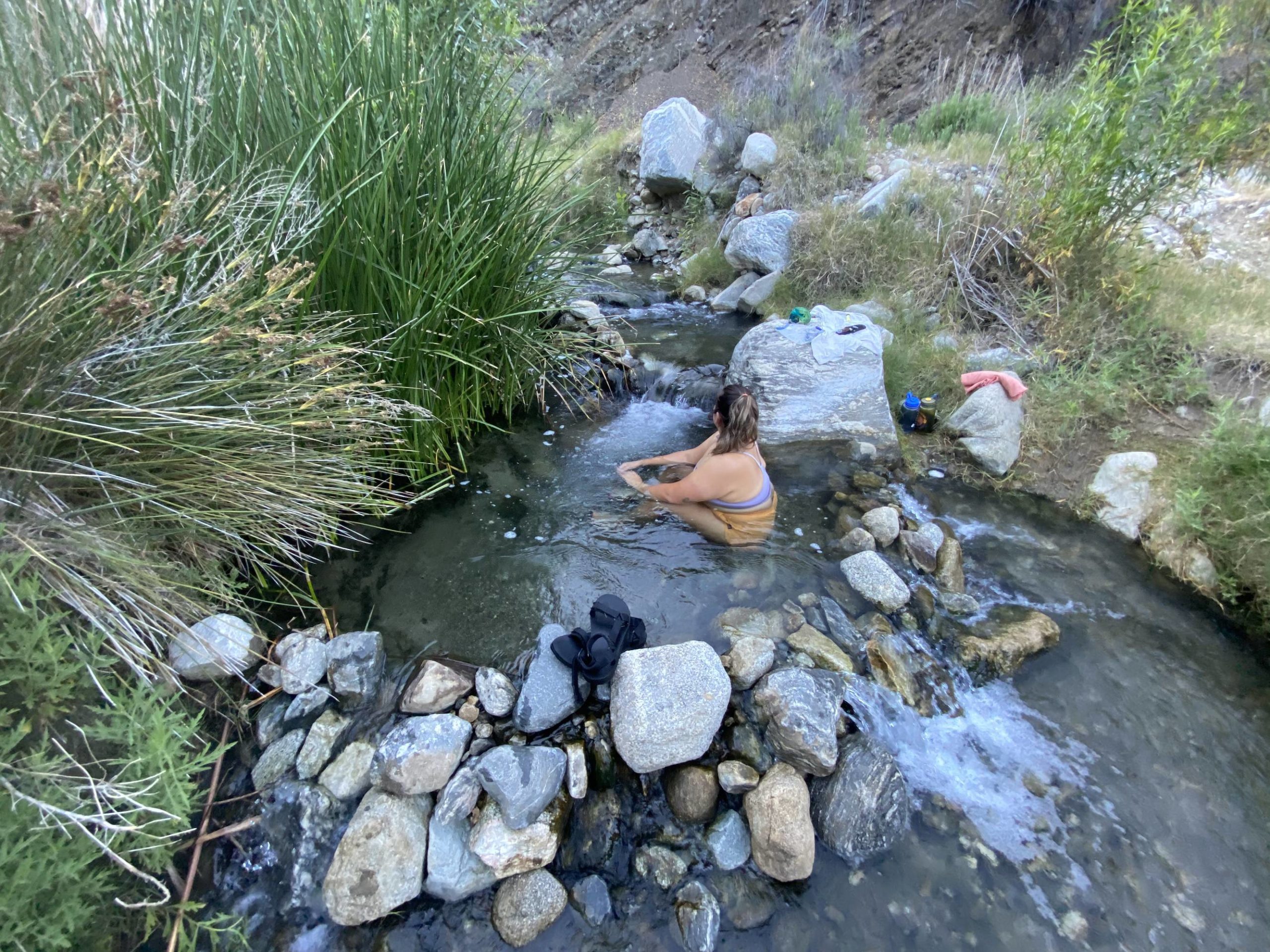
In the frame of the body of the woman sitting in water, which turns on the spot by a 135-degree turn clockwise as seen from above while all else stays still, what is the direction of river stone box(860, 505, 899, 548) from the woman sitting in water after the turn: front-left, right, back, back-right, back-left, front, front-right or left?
front

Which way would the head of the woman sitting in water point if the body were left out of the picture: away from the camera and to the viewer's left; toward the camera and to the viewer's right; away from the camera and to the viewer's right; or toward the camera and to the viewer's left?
away from the camera and to the viewer's left

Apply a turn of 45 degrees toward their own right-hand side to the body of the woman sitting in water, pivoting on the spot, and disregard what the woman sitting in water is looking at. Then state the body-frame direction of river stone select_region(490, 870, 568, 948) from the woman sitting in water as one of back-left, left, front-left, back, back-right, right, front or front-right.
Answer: back

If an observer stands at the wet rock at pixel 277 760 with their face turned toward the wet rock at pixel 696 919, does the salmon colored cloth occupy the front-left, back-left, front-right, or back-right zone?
front-left

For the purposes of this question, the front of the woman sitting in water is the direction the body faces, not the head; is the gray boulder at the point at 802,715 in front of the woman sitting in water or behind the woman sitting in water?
behind

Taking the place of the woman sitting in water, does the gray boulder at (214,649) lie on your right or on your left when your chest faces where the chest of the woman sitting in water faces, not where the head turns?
on your left

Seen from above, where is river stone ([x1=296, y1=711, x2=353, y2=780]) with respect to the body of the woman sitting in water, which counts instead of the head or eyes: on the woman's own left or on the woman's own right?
on the woman's own left

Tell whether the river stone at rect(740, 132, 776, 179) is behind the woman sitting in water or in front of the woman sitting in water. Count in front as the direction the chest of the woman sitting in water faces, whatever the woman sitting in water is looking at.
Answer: in front

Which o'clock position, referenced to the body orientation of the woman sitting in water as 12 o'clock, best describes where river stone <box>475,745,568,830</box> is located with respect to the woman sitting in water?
The river stone is roughly at 8 o'clock from the woman sitting in water.

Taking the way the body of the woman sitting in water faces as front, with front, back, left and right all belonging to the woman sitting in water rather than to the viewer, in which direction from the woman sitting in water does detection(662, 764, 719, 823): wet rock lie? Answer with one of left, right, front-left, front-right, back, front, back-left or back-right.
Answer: back-left

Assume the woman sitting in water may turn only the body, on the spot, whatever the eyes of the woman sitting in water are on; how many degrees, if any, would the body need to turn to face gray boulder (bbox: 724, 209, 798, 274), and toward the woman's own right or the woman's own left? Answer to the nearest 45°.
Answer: approximately 45° to the woman's own right

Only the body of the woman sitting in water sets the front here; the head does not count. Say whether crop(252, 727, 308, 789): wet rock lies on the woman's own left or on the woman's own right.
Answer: on the woman's own left

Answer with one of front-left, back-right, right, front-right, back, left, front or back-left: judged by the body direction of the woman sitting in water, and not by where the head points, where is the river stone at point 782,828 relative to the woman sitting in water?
back-left

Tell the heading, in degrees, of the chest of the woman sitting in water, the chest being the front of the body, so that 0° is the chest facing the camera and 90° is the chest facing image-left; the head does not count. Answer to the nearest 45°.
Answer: approximately 135°

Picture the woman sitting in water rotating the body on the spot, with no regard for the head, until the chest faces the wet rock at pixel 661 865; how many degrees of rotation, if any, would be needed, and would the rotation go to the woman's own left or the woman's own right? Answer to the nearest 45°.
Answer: approximately 135° to the woman's own left
